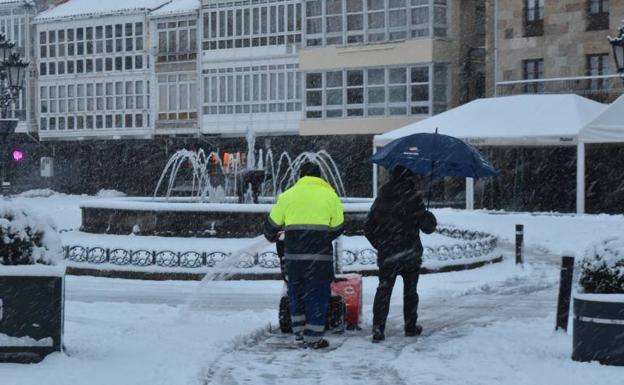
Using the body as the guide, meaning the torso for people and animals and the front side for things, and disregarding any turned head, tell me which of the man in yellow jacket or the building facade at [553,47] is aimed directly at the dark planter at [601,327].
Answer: the building facade

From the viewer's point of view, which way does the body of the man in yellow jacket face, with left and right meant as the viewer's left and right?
facing away from the viewer

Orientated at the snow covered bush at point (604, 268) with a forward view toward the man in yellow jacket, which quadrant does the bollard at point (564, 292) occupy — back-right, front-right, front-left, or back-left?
front-right

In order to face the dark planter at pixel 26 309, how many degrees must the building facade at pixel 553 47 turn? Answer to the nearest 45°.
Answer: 0° — it already faces it

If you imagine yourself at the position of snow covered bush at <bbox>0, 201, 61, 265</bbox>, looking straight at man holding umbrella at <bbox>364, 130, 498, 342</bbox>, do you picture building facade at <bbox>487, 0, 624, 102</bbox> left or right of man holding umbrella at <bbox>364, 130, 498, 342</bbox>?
left

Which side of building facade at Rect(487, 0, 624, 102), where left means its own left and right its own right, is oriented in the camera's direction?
front

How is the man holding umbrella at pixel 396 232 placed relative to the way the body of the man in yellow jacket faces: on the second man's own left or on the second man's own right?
on the second man's own right

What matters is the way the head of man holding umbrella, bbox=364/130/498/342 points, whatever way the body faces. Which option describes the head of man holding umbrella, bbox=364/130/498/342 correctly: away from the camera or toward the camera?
away from the camera

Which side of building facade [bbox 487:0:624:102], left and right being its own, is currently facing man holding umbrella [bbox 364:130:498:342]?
front

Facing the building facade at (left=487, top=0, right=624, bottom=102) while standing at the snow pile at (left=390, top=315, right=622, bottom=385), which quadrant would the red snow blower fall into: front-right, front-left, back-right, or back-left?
front-left

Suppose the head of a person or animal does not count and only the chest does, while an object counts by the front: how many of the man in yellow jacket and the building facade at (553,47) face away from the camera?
1

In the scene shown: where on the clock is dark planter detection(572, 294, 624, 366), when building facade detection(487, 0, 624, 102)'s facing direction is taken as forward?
The dark planter is roughly at 12 o'clock from the building facade.

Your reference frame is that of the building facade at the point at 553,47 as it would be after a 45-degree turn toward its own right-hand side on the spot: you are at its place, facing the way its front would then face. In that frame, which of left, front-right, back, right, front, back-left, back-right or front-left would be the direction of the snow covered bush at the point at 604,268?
front-left

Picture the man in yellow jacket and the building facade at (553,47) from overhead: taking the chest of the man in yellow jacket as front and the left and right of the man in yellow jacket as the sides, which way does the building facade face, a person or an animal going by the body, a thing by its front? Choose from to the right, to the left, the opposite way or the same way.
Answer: the opposite way

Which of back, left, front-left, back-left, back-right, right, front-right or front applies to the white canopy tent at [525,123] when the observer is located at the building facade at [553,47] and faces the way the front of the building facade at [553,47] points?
front
